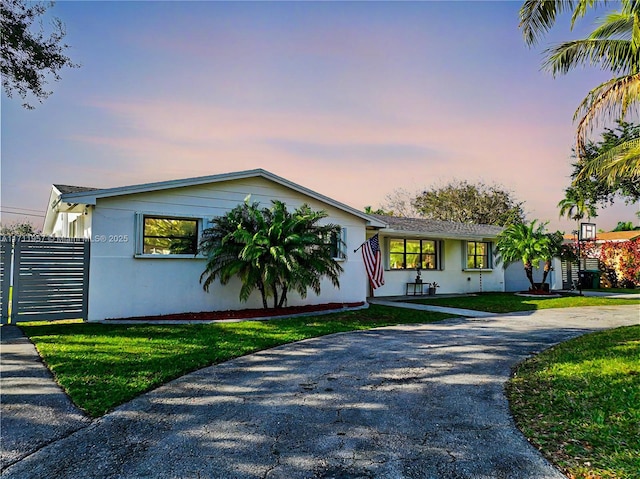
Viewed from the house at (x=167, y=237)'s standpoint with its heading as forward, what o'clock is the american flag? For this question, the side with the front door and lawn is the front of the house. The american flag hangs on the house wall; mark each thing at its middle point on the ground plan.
The american flag is roughly at 10 o'clock from the house.

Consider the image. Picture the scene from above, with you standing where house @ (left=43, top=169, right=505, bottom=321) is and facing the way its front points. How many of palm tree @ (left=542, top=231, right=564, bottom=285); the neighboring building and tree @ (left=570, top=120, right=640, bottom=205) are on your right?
0

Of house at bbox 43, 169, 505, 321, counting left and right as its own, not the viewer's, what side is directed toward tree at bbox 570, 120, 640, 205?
left

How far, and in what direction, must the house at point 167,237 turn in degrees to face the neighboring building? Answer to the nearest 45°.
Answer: approximately 90° to its left

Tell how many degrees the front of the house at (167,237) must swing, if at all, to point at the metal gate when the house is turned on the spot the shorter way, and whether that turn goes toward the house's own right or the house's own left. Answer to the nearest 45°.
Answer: approximately 90° to the house's own right

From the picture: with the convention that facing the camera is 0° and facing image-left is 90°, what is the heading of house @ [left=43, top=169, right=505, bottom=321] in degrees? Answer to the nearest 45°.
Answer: approximately 315°

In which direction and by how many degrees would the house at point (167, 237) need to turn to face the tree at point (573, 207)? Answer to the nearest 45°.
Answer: approximately 90° to its left
